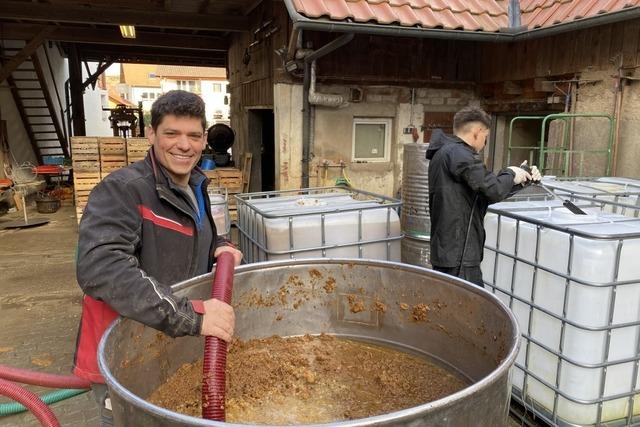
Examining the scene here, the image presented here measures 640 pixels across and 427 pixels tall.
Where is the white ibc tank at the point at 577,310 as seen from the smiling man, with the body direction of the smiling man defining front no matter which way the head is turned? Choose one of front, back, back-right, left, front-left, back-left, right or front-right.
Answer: front-left

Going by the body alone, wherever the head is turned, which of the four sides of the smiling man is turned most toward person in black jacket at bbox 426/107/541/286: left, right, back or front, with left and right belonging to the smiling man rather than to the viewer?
left

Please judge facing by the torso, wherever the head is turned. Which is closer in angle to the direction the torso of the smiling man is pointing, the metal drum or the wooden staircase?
the metal drum

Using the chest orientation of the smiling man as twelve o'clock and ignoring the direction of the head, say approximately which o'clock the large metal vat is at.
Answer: The large metal vat is roughly at 11 o'clock from the smiling man.

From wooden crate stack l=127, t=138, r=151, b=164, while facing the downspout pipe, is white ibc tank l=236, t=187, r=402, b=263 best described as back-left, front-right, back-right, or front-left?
front-right

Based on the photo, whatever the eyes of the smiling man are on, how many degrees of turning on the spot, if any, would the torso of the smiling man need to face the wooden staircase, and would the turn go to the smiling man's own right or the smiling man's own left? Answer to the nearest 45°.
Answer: approximately 135° to the smiling man's own left

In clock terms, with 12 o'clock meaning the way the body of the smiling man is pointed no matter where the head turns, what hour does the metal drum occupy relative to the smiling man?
The metal drum is roughly at 9 o'clock from the smiling man.

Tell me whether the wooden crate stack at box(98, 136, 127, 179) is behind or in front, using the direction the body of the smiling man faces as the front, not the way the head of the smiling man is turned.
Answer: behind

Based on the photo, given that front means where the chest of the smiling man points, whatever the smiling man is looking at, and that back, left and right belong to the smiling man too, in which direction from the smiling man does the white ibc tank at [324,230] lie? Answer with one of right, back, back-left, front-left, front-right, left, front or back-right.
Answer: left
